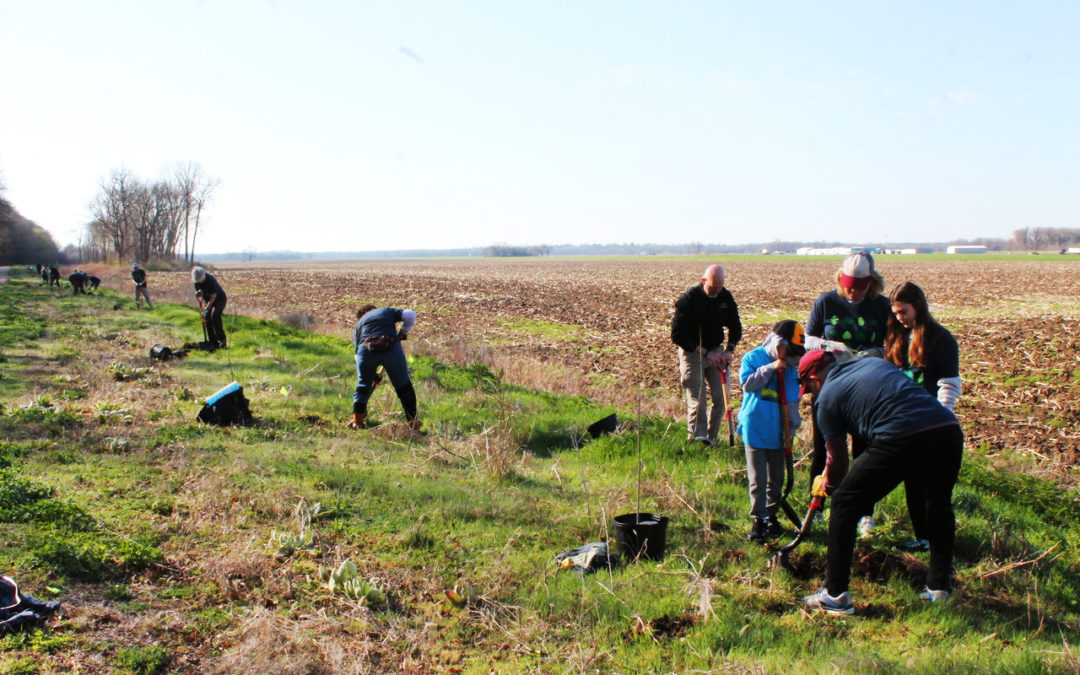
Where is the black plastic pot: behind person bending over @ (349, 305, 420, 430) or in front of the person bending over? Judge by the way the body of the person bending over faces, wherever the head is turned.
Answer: behind

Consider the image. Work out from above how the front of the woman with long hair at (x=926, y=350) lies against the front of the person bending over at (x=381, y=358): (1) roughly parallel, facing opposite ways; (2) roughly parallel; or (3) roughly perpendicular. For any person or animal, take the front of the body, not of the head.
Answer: roughly perpendicular

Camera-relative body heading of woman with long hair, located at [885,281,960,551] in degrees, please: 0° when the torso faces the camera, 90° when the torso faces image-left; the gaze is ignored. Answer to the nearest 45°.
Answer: approximately 45°

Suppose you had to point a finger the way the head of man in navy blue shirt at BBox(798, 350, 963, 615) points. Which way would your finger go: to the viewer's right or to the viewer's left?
to the viewer's left

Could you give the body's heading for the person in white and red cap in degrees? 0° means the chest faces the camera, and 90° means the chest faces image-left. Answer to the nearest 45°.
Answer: approximately 0°

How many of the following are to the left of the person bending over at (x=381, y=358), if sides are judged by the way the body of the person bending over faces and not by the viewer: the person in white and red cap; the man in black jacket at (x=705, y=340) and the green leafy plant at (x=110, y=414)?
1

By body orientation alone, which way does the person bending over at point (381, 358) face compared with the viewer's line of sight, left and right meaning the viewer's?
facing away from the viewer

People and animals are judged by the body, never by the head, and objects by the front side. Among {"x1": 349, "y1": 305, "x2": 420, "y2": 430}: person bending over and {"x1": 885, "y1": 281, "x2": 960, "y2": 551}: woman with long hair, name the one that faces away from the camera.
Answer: the person bending over

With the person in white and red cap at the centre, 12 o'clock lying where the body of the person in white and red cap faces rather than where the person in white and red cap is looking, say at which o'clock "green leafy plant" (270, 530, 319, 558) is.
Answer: The green leafy plant is roughly at 2 o'clock from the person in white and red cap.
